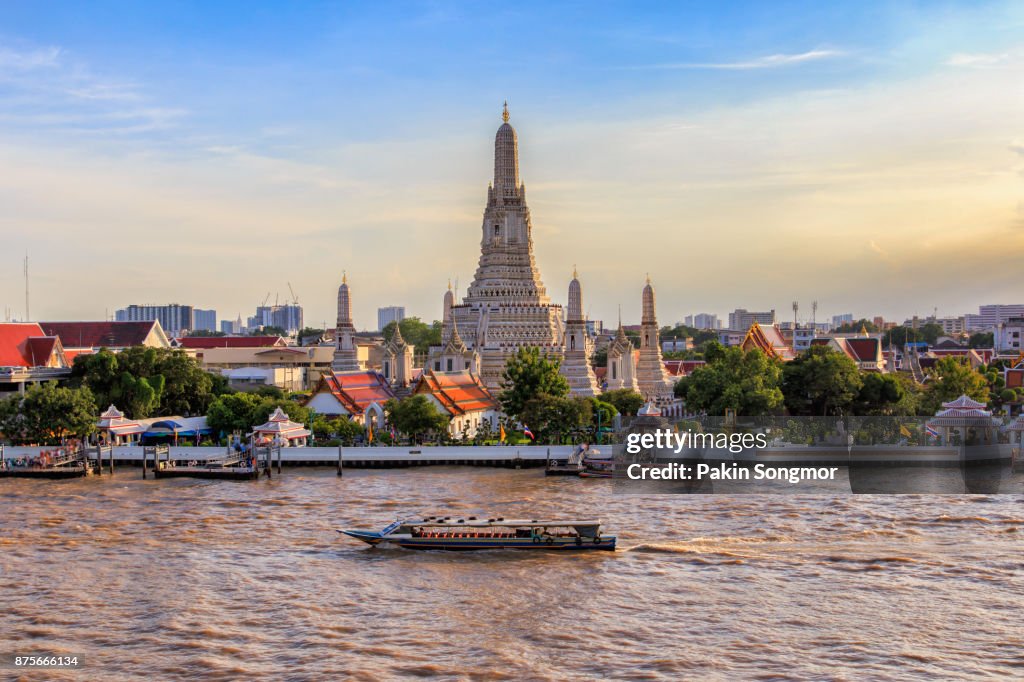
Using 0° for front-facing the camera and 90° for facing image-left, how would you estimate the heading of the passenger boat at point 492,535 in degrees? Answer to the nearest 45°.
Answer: approximately 90°

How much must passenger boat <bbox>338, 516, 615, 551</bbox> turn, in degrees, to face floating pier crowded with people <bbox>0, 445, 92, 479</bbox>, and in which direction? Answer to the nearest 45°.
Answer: approximately 45° to its right

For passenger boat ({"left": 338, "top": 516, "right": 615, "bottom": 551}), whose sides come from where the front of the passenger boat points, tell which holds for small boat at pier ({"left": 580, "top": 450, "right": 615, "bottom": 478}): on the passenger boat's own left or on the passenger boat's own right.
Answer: on the passenger boat's own right

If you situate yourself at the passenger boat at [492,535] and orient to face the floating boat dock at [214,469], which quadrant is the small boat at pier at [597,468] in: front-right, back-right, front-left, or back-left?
front-right

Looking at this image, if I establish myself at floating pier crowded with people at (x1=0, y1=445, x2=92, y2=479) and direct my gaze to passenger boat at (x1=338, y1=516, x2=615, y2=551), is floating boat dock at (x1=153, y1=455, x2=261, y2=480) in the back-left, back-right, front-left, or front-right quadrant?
front-left

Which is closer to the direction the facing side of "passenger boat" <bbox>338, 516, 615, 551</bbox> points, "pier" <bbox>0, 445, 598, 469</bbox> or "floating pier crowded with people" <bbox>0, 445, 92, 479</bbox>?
the floating pier crowded with people

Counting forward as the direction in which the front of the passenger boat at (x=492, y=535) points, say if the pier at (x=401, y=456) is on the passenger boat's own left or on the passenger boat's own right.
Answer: on the passenger boat's own right

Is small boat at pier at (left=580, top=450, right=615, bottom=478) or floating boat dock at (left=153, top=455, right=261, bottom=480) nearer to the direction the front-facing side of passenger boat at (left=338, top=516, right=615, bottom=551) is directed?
the floating boat dock
